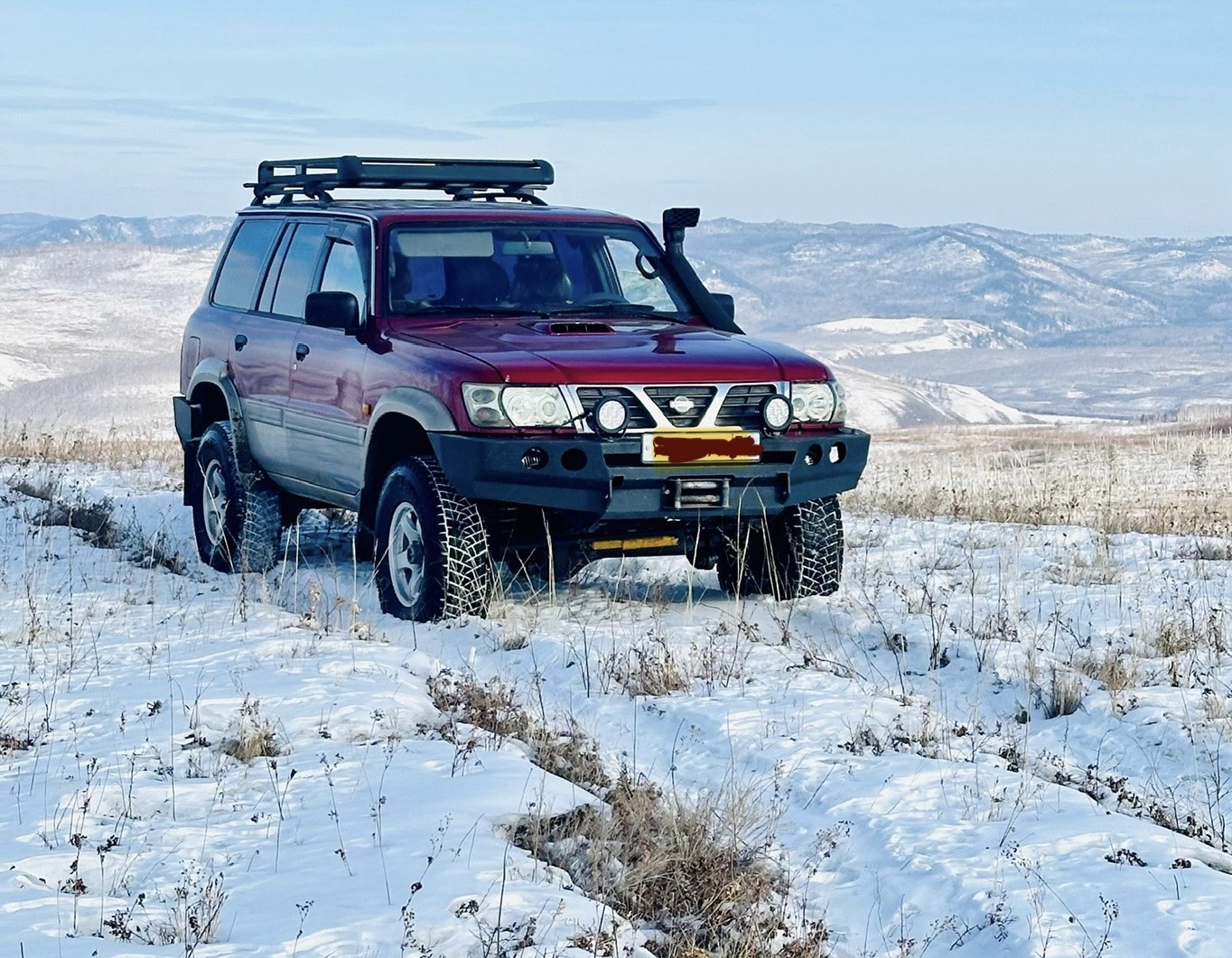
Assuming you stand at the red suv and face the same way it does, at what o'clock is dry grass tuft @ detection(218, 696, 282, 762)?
The dry grass tuft is roughly at 2 o'clock from the red suv.

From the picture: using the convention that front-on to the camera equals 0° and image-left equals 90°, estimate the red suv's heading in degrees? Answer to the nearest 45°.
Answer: approximately 315°
